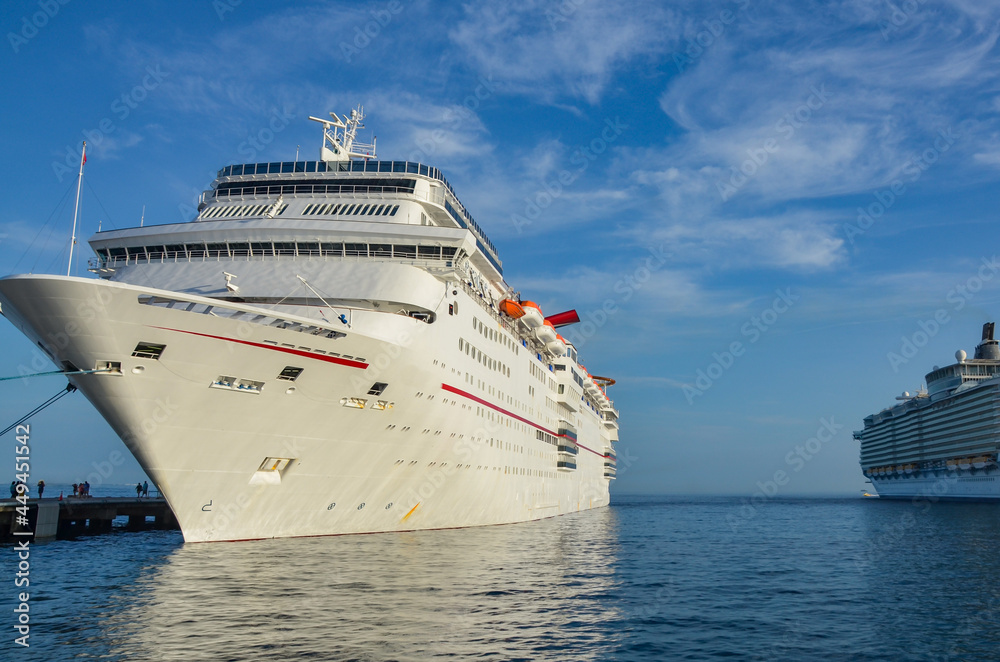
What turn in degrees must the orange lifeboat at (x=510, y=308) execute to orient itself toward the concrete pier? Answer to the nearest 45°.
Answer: approximately 45° to its right

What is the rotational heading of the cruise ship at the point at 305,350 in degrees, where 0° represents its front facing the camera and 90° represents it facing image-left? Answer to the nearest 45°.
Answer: approximately 45°

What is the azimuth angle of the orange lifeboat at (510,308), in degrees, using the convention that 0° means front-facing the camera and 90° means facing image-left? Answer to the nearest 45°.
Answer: approximately 45°
